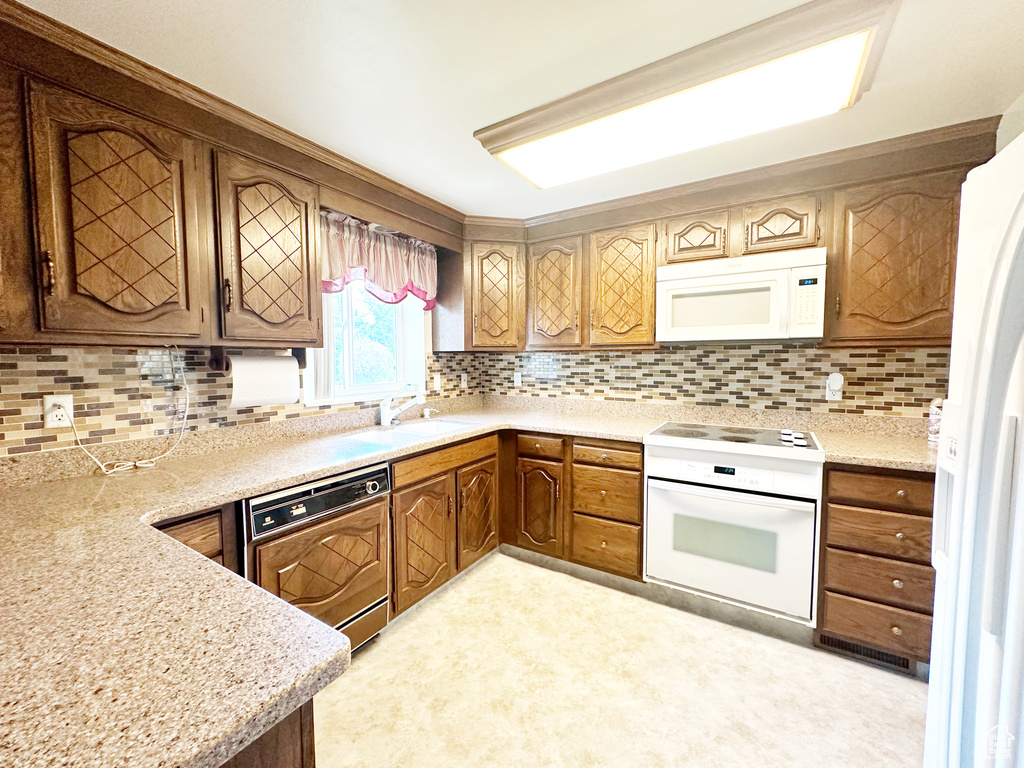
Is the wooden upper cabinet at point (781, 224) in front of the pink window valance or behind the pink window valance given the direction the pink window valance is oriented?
in front

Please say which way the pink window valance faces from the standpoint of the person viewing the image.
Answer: facing the viewer and to the right of the viewer

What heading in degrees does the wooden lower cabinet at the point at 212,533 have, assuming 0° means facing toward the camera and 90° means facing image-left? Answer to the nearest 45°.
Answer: approximately 315°

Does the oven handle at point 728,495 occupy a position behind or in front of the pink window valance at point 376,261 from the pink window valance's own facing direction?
in front

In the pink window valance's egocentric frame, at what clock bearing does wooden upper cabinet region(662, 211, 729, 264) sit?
The wooden upper cabinet is roughly at 11 o'clock from the pink window valance.

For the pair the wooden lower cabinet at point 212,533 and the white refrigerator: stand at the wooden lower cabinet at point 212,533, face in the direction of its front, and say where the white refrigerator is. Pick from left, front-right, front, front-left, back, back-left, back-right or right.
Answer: front

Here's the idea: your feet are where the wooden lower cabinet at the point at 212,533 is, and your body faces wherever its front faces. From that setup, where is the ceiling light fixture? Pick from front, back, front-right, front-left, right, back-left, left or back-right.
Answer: front

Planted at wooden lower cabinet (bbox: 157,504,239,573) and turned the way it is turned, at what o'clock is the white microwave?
The white microwave is roughly at 11 o'clock from the wooden lower cabinet.

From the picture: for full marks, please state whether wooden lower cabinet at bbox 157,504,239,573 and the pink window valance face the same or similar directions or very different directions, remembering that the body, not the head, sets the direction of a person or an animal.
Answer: same or similar directions

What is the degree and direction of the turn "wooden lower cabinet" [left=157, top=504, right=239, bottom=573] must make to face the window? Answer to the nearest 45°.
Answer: approximately 90° to its left

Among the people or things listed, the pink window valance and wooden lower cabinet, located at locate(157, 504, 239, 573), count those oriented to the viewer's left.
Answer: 0

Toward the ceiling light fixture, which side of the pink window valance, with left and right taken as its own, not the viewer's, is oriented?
front

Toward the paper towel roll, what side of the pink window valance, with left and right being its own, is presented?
right
